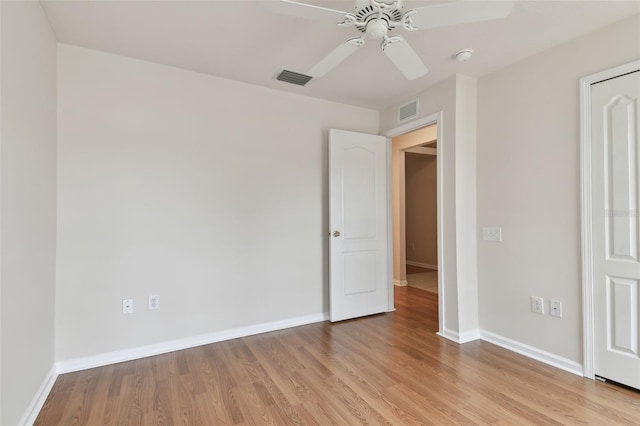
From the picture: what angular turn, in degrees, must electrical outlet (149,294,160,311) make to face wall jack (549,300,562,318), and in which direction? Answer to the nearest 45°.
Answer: approximately 45° to its left

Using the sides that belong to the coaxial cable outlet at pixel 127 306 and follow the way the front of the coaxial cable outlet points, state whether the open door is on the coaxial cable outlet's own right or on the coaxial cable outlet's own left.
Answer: on the coaxial cable outlet's own left

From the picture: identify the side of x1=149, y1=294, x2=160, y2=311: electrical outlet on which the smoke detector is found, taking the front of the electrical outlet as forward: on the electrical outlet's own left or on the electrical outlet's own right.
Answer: on the electrical outlet's own left

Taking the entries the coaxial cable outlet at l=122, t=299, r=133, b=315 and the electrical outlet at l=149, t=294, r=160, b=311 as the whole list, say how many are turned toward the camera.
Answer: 2

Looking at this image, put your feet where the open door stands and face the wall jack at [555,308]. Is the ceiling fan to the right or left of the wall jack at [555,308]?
right
